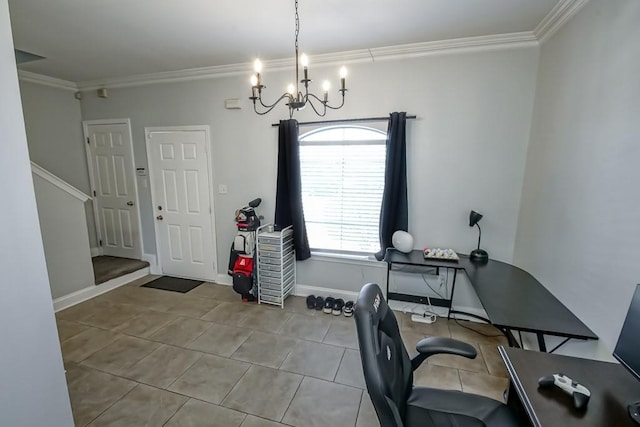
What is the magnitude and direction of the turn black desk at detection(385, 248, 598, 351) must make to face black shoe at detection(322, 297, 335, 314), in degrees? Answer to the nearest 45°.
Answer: approximately 45° to its right

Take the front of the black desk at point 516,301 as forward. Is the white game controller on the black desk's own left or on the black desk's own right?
on the black desk's own left

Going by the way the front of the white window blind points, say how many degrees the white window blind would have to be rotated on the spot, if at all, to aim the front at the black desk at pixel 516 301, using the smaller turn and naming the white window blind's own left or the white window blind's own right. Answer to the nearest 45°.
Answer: approximately 45° to the white window blind's own left

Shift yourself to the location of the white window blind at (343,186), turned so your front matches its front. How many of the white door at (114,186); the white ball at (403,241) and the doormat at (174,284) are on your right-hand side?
2

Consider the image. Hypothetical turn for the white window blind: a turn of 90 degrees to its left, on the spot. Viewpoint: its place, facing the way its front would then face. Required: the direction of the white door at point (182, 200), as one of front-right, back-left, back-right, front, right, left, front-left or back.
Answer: back

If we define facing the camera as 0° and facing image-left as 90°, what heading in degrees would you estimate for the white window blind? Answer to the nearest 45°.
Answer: approximately 0°

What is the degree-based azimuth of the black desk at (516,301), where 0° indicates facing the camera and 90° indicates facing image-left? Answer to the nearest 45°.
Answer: approximately 45°
